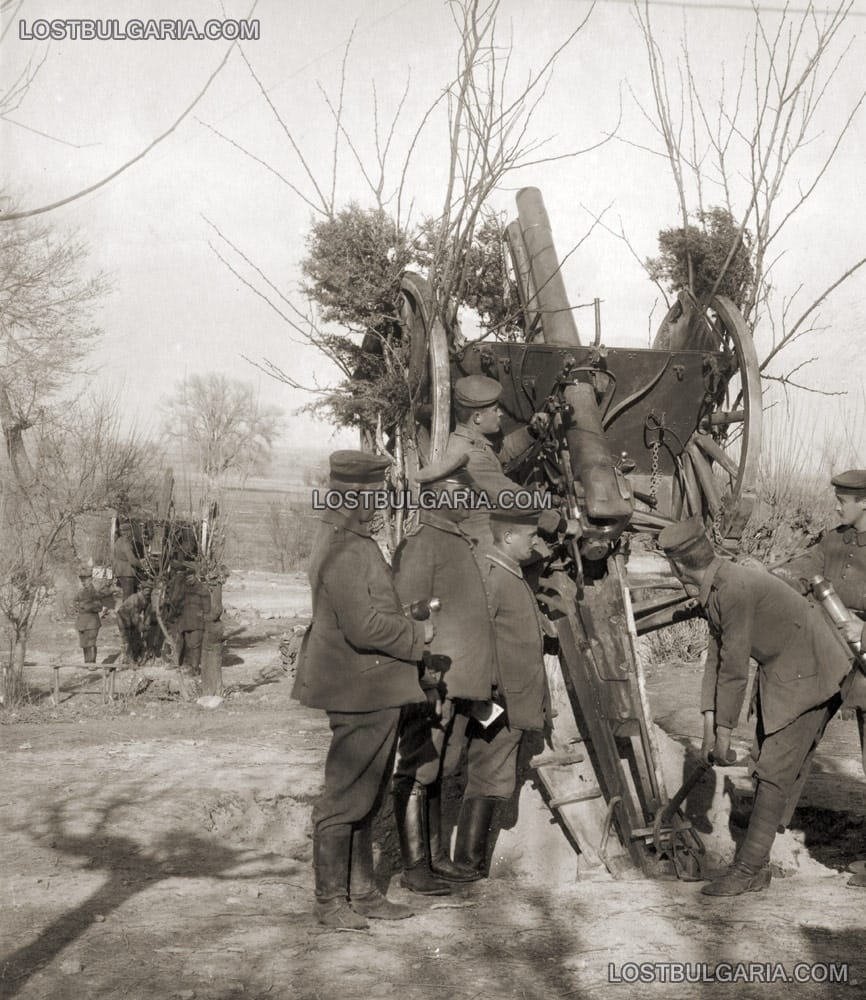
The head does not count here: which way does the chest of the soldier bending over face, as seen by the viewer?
to the viewer's left

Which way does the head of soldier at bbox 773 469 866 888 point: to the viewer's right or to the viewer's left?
to the viewer's left

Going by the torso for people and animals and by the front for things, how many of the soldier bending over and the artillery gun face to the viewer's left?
1

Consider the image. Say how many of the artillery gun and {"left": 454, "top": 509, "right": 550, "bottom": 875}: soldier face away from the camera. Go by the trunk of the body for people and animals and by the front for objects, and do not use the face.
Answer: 1

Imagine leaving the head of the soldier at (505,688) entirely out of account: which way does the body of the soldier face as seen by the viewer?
to the viewer's right

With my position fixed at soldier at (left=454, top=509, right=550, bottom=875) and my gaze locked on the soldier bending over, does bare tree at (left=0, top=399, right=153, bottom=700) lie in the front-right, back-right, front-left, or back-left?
back-left

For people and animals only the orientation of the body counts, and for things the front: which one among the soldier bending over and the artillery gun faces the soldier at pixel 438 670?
the soldier bending over

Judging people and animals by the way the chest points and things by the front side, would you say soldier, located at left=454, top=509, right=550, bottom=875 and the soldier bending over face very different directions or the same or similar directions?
very different directions

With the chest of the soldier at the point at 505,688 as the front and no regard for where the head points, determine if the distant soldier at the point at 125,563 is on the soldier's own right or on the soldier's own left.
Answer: on the soldier's own left

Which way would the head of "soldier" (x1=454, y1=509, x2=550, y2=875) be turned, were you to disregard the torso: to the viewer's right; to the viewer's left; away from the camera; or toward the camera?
to the viewer's right

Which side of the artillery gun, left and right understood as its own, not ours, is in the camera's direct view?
back

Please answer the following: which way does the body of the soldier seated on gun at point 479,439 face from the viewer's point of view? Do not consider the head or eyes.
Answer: to the viewer's right

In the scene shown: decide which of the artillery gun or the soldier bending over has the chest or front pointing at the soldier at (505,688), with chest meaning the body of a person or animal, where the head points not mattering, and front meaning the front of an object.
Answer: the soldier bending over

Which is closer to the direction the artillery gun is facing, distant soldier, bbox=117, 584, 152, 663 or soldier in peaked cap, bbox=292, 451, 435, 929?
the distant soldier
